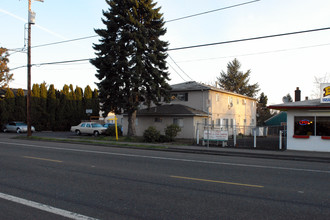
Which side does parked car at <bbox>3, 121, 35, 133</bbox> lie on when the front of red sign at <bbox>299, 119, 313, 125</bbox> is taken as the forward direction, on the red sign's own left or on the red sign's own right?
on the red sign's own right

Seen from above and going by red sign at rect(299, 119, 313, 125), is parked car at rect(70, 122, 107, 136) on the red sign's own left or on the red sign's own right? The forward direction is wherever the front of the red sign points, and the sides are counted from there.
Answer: on the red sign's own right

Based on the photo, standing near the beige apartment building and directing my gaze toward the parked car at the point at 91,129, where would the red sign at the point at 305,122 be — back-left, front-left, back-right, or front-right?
back-left

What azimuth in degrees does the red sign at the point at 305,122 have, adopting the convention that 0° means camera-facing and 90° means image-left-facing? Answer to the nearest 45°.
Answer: approximately 0°

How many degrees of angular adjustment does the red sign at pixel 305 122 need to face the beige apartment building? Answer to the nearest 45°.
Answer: approximately 135° to its right
